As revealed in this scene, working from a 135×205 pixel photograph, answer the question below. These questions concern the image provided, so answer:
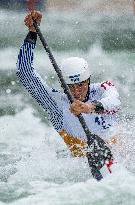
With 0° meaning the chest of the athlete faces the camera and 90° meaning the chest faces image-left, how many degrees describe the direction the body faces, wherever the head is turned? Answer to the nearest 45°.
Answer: approximately 0°
